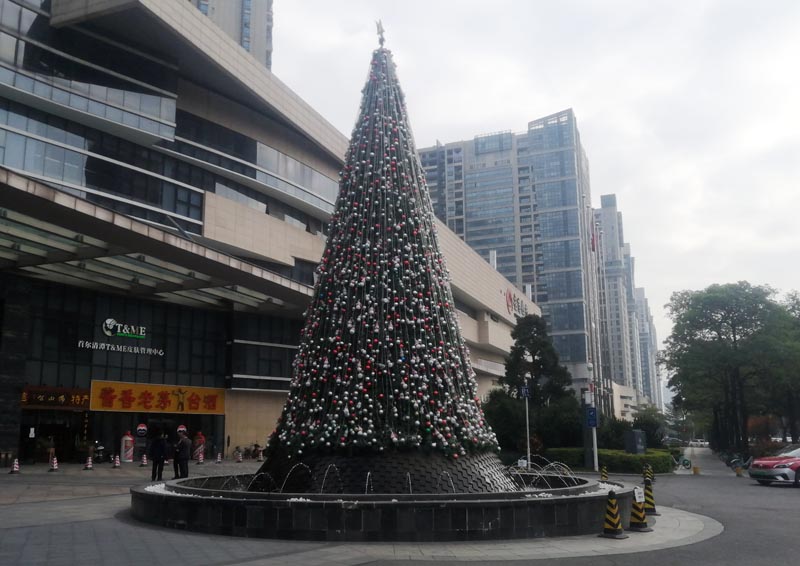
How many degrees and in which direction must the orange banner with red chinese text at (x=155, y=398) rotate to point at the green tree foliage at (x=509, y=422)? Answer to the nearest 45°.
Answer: approximately 45° to its left

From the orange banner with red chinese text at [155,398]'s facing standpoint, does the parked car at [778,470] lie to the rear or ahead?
ahead

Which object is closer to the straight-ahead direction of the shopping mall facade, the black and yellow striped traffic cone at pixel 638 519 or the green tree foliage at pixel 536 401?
the black and yellow striped traffic cone

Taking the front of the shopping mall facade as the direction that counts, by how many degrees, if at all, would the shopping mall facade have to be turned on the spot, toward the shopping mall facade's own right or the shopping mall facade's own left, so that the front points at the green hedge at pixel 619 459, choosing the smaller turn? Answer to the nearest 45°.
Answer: approximately 45° to the shopping mall facade's own left

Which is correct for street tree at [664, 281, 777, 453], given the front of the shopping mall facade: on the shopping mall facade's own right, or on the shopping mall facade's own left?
on the shopping mall facade's own left

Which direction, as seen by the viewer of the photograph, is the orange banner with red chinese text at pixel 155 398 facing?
facing the viewer and to the right of the viewer

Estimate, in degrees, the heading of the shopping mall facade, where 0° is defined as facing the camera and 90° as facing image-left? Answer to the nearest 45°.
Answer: approximately 315°

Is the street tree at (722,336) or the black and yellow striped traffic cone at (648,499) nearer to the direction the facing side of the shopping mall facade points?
the black and yellow striped traffic cone

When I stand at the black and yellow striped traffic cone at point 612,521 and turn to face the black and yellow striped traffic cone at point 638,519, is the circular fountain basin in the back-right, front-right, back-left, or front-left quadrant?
back-left

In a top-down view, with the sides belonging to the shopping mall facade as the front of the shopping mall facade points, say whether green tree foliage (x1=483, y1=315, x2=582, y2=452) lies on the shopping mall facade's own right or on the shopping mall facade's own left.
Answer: on the shopping mall facade's own left

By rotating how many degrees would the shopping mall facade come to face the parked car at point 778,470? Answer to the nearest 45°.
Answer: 0° — it already faces it
